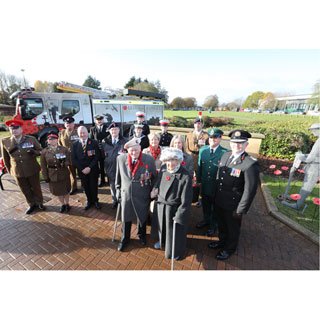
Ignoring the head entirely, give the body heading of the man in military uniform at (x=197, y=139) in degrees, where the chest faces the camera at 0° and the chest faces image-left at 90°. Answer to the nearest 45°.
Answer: approximately 0°

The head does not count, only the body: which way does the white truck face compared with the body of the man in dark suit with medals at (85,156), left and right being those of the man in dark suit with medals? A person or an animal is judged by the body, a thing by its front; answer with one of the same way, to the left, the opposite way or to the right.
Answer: to the right

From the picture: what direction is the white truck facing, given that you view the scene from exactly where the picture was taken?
facing to the left of the viewer

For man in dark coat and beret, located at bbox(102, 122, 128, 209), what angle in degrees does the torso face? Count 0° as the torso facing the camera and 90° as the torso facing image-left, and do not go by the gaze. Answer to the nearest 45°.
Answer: approximately 0°

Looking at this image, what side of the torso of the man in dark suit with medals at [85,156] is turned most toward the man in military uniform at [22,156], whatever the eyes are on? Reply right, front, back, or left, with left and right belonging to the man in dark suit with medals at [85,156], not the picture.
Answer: right

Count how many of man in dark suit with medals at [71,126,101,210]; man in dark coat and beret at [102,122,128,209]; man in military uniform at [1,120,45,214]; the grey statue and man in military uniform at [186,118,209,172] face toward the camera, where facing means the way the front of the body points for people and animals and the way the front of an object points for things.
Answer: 4

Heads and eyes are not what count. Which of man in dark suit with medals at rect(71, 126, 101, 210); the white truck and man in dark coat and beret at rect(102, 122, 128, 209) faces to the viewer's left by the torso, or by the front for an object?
the white truck

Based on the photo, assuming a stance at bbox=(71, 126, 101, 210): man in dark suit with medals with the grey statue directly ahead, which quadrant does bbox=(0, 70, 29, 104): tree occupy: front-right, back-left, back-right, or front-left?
back-left
